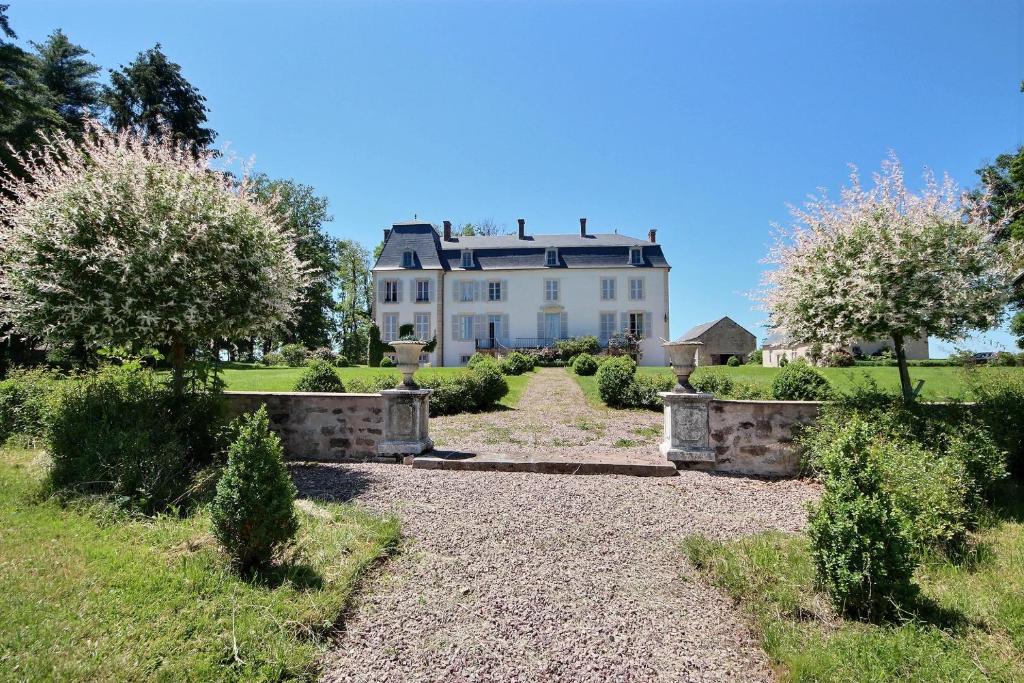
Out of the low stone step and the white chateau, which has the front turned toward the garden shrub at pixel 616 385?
the white chateau

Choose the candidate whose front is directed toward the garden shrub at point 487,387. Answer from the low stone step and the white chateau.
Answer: the white chateau

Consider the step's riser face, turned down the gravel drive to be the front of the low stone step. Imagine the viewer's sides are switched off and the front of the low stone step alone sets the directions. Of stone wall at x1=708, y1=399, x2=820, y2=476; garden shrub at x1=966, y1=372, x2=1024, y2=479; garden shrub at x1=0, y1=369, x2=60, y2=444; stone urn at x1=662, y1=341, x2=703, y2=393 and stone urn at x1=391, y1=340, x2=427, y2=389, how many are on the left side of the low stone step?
3

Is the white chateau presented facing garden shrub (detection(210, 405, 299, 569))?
yes

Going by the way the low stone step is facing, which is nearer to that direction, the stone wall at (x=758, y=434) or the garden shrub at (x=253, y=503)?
the garden shrub

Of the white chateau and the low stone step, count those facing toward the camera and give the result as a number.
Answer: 2

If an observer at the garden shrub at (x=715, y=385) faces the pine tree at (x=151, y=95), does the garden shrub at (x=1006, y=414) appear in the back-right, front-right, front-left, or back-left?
back-left

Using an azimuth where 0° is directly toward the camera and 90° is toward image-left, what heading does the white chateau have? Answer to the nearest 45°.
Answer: approximately 0°

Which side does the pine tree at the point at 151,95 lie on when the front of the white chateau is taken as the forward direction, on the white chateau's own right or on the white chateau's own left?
on the white chateau's own right

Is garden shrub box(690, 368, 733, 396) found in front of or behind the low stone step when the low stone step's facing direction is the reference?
behind

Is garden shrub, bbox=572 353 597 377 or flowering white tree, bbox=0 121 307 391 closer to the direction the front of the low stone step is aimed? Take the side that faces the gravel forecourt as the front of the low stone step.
the flowering white tree

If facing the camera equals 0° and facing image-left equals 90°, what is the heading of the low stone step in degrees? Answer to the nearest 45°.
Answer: approximately 0°
